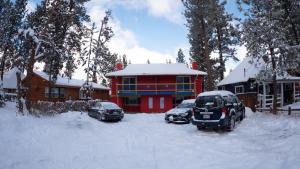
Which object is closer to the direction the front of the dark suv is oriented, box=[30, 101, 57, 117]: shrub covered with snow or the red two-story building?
the red two-story building

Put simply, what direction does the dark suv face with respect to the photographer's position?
facing away from the viewer and to the right of the viewer

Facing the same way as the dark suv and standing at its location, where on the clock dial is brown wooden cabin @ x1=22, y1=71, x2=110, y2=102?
The brown wooden cabin is roughly at 9 o'clock from the dark suv.

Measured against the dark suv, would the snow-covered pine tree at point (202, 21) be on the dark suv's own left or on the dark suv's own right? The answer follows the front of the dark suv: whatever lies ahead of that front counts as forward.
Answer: on the dark suv's own left

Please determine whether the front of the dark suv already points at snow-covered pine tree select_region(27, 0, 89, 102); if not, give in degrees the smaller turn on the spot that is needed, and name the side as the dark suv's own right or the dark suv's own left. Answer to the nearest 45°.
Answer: approximately 90° to the dark suv's own left

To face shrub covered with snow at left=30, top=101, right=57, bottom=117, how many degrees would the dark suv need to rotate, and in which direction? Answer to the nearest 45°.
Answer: approximately 135° to its left

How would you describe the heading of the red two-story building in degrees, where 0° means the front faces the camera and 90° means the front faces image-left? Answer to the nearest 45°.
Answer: approximately 0°

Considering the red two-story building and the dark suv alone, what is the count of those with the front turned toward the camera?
1

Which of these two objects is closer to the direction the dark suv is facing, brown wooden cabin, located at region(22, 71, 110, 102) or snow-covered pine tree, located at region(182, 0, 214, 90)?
the snow-covered pine tree

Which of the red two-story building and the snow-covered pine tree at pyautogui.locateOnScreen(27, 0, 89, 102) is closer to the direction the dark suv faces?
the red two-story building
